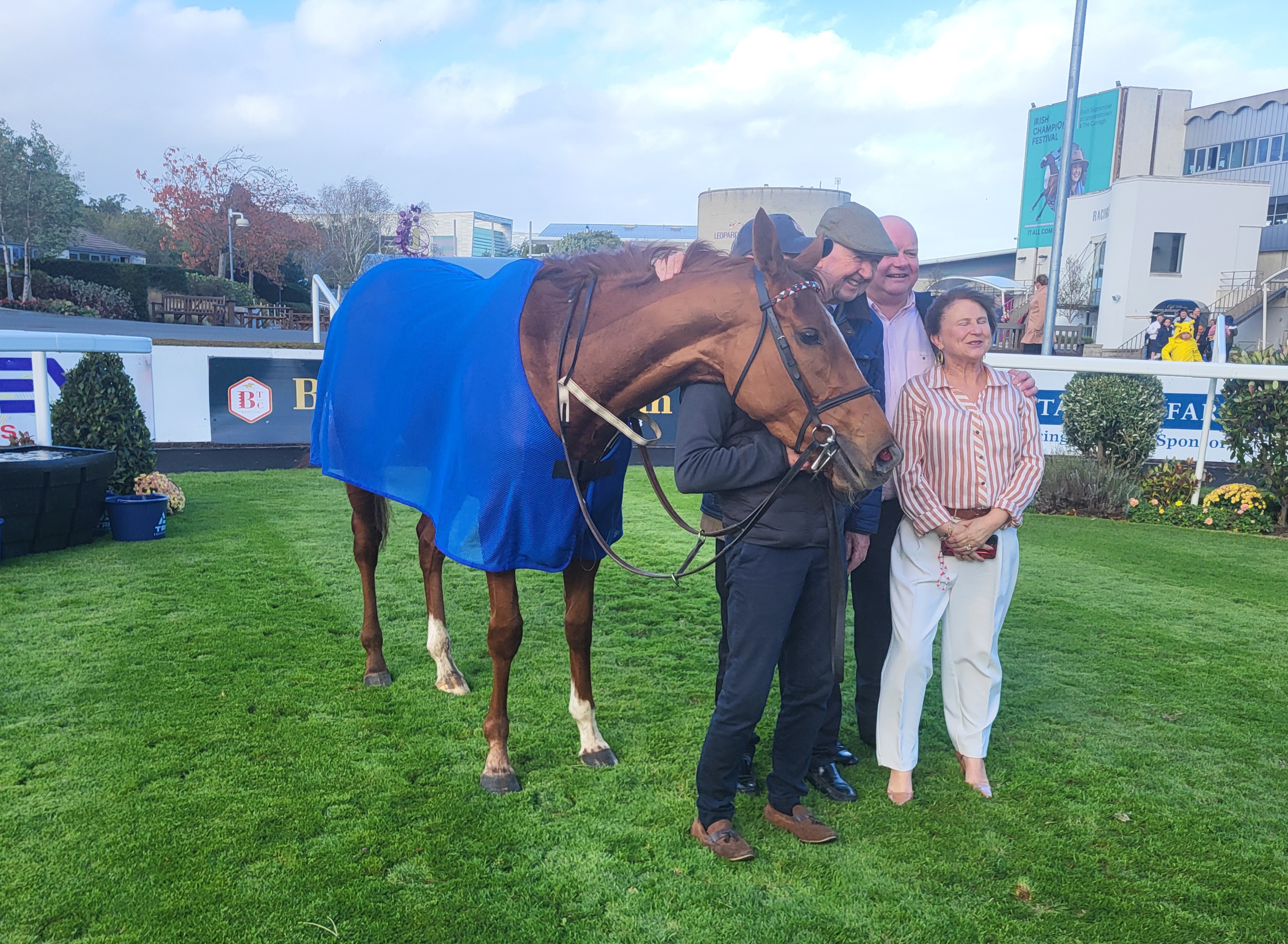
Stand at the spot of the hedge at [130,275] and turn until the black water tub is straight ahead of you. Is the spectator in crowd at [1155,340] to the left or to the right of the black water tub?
left

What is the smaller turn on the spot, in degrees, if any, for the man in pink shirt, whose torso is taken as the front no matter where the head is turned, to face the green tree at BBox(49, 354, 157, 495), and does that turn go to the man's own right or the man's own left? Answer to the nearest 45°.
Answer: approximately 90° to the man's own right

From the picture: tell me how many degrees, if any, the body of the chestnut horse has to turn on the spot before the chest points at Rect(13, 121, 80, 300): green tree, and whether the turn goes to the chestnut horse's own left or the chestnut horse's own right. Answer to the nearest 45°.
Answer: approximately 180°

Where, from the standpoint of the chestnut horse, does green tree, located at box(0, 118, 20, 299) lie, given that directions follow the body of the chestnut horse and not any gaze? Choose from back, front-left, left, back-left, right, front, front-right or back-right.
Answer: back

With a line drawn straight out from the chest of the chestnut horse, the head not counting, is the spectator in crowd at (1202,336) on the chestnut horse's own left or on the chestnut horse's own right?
on the chestnut horse's own left

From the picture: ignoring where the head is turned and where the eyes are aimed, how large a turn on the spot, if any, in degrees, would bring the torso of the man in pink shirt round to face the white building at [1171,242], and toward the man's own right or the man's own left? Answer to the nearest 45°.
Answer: approximately 180°

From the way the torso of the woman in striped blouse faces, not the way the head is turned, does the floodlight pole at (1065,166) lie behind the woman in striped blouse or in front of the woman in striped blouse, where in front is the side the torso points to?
behind

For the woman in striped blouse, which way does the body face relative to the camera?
toward the camera

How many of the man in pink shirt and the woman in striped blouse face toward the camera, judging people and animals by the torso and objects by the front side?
2

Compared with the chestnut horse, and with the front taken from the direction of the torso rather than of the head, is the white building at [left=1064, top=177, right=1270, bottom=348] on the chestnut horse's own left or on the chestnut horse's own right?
on the chestnut horse's own left
